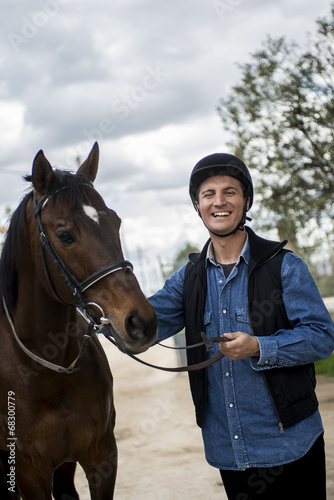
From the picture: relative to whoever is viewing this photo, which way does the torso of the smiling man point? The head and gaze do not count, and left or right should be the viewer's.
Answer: facing the viewer and to the left of the viewer

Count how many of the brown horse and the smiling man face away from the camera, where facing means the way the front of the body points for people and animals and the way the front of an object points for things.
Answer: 0

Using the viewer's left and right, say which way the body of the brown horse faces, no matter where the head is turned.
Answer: facing the viewer and to the right of the viewer

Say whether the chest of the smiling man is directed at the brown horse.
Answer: no
